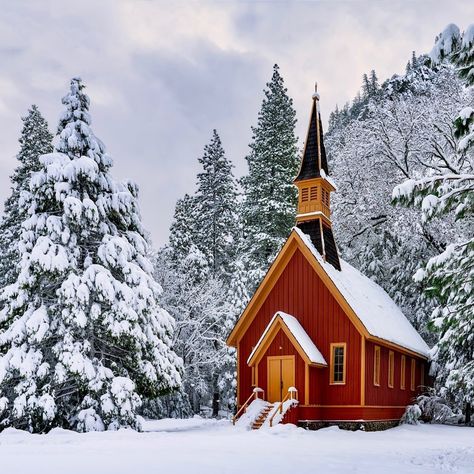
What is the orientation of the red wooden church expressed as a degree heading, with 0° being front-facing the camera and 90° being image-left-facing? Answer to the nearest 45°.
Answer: approximately 45°

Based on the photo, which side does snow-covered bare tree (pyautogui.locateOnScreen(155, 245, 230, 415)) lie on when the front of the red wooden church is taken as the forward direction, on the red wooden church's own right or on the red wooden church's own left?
on the red wooden church's own right

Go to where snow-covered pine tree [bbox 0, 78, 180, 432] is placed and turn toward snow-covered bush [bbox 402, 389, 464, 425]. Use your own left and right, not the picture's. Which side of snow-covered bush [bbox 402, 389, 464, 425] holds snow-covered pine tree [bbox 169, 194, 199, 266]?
left

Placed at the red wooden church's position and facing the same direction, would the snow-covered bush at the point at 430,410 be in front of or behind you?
behind

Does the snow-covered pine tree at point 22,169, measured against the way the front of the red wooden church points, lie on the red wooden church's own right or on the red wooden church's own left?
on the red wooden church's own right
